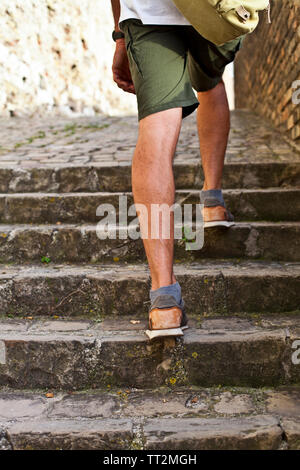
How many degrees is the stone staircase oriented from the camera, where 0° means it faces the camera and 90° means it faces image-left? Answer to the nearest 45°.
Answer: approximately 0°
